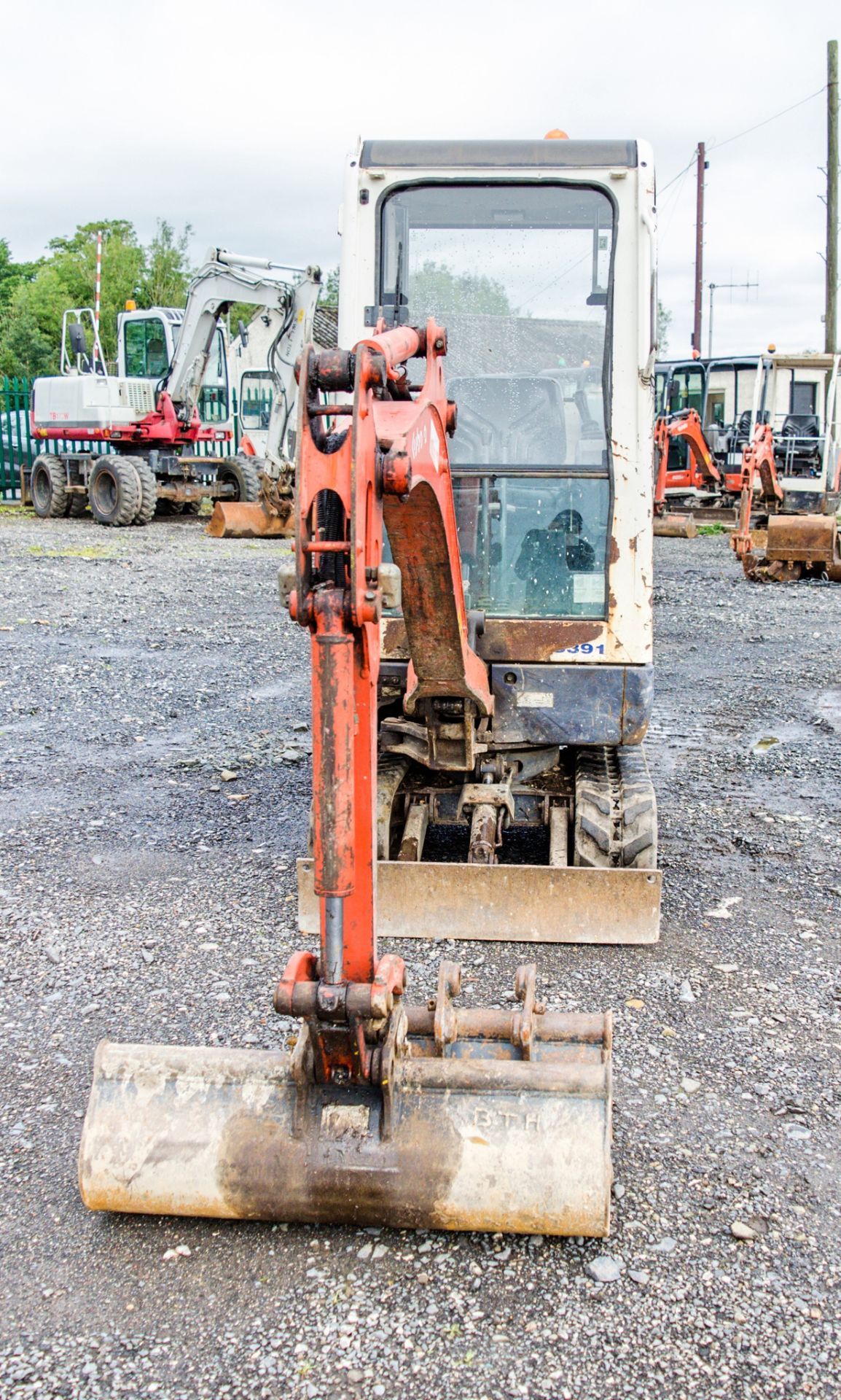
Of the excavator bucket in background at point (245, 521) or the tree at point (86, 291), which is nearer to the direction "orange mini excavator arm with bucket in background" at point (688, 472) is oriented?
the excavator bucket in background

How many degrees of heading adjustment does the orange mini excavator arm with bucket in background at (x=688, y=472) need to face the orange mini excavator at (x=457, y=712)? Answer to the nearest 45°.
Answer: approximately 45° to its left

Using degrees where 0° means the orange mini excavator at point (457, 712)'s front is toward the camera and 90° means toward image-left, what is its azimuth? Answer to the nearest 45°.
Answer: approximately 0°

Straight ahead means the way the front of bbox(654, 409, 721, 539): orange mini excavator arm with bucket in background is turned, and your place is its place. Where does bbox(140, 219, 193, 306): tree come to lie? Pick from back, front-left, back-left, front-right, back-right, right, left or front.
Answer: right

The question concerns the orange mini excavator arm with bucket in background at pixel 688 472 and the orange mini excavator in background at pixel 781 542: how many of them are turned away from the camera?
0

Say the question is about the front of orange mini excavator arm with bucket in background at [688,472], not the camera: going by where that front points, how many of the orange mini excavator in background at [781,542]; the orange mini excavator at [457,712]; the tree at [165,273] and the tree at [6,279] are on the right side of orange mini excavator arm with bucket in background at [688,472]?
2

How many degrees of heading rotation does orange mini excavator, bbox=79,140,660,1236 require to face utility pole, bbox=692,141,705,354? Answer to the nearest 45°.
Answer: approximately 180°

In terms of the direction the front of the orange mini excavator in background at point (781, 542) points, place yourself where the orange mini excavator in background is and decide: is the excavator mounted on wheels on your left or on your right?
on your right

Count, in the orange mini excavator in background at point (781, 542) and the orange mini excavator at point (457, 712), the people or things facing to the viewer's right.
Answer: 0

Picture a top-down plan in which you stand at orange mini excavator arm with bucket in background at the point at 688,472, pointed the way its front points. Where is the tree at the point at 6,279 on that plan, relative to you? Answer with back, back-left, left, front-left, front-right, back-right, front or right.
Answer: right

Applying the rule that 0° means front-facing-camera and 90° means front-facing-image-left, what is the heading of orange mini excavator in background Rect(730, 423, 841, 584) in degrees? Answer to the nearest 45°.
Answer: approximately 45°
